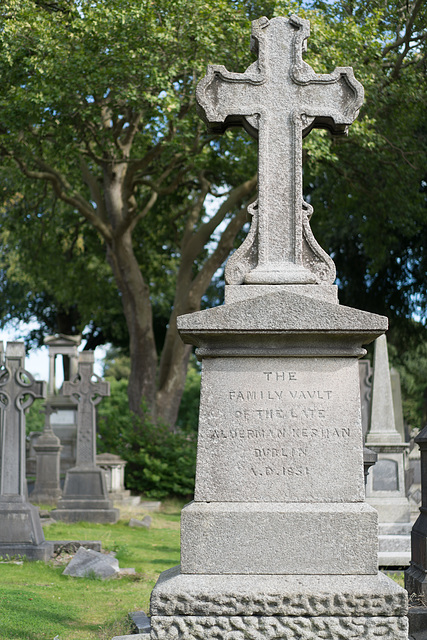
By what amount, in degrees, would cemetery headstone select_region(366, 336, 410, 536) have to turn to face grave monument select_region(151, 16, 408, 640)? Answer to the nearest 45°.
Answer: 0° — it already faces it

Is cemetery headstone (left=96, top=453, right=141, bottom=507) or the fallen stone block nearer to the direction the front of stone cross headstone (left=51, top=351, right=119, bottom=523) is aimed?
the fallen stone block

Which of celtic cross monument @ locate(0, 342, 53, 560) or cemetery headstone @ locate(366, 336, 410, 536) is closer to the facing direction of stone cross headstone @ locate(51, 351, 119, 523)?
the celtic cross monument

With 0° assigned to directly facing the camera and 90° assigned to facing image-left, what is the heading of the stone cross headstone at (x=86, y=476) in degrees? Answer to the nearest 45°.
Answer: approximately 0°

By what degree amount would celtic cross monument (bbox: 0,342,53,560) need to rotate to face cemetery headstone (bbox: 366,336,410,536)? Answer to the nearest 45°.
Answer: approximately 90° to its left

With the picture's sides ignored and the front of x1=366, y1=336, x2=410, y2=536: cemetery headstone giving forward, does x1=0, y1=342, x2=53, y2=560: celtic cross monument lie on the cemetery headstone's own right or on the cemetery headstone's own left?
on the cemetery headstone's own right

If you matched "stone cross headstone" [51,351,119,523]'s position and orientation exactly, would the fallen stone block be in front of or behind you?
in front

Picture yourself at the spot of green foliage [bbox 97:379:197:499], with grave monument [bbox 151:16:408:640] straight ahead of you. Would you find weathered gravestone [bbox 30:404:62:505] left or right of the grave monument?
right
